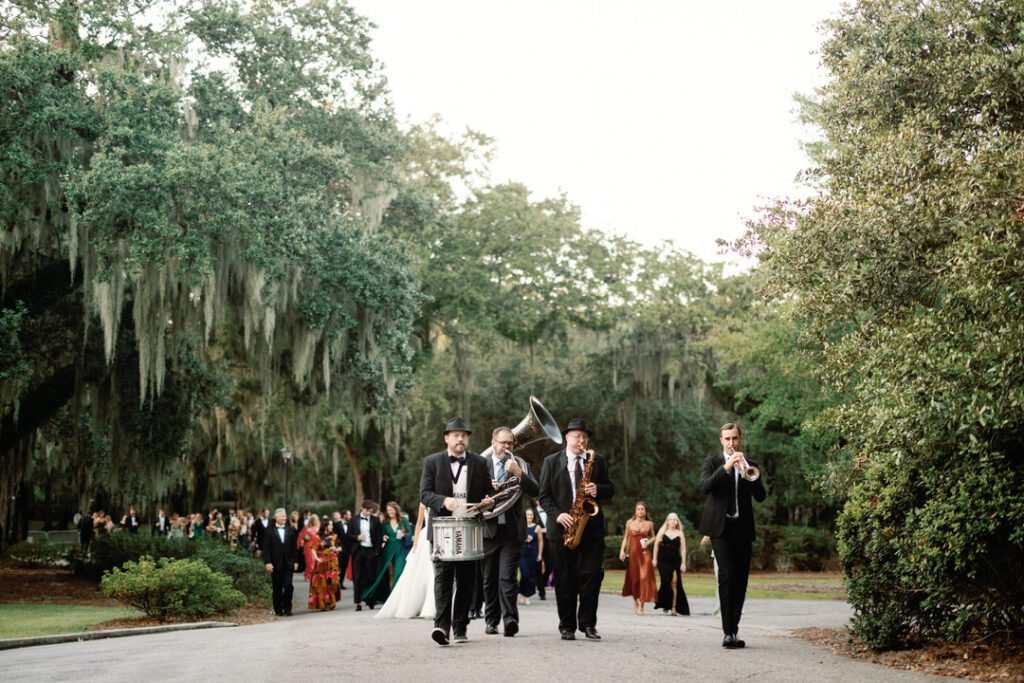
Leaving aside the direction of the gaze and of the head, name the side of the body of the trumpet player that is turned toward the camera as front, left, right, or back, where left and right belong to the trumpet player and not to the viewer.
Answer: front

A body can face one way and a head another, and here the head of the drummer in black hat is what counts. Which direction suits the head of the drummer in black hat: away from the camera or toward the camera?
toward the camera

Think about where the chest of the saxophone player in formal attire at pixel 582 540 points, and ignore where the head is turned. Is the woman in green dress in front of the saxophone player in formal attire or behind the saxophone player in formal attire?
behind

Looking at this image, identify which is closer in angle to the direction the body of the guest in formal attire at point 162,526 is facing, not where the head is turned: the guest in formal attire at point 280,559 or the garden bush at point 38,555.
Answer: the guest in formal attire

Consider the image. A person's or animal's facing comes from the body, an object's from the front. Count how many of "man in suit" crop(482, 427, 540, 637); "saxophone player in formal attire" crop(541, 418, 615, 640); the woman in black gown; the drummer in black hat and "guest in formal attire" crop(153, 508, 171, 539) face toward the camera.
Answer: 5

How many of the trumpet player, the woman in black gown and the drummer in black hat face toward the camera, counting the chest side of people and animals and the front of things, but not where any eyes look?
3

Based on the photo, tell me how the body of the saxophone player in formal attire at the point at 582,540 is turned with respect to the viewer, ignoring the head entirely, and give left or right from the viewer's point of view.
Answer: facing the viewer

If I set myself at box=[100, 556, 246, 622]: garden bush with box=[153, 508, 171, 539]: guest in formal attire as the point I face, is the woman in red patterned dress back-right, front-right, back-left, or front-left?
front-right

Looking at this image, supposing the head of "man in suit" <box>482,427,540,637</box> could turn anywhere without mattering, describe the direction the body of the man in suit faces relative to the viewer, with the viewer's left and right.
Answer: facing the viewer

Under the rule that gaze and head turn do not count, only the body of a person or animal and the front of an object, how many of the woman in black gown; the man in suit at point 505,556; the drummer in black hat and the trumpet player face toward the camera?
4

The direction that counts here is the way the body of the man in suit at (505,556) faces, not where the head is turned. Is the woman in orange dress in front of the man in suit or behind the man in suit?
behind

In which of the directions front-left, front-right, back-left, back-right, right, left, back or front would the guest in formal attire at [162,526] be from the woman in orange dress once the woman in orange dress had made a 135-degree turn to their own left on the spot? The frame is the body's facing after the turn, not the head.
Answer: left

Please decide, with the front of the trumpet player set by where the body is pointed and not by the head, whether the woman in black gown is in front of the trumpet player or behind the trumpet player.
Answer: behind

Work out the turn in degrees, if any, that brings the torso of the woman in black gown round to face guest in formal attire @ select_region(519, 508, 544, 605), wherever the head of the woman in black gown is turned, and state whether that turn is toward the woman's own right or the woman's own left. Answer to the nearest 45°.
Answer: approximately 135° to the woman's own right
